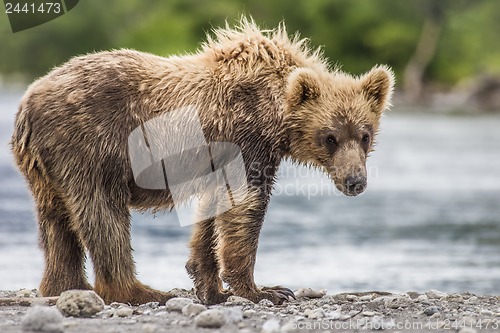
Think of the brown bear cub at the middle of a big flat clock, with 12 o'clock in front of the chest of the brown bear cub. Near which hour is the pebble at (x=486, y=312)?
The pebble is roughly at 12 o'clock from the brown bear cub.

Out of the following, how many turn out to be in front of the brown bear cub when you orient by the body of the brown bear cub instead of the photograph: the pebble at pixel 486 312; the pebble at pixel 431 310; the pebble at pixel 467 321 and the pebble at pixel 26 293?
3

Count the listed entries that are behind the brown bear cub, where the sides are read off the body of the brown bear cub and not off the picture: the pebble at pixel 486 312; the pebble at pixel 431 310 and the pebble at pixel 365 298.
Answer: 0

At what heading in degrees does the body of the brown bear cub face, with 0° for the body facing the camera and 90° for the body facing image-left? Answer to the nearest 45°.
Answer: approximately 270°

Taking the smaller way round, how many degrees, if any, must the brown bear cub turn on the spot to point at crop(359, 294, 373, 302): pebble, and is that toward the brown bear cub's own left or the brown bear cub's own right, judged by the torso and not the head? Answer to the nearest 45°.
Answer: approximately 45° to the brown bear cub's own left

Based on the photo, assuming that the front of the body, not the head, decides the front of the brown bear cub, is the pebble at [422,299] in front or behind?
in front

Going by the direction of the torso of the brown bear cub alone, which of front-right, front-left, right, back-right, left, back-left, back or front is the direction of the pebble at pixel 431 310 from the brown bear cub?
front

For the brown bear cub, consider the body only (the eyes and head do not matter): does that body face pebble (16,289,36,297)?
no
